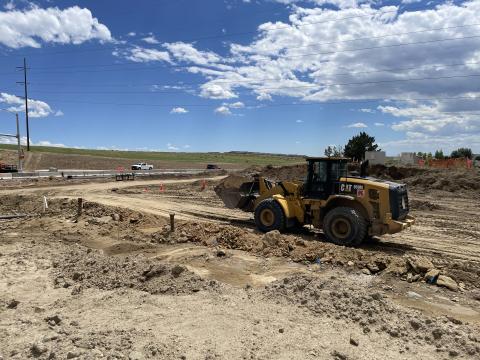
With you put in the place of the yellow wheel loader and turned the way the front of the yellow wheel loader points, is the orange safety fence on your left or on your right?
on your right

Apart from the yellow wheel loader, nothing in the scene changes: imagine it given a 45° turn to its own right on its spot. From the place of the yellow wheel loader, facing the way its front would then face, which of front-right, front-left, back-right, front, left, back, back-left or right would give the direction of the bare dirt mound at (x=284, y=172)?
front

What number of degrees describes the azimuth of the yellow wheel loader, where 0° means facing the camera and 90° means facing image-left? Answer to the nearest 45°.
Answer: approximately 135°

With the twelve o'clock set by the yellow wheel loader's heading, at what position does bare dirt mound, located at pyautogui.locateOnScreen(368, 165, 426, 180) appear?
The bare dirt mound is roughly at 2 o'clock from the yellow wheel loader.
